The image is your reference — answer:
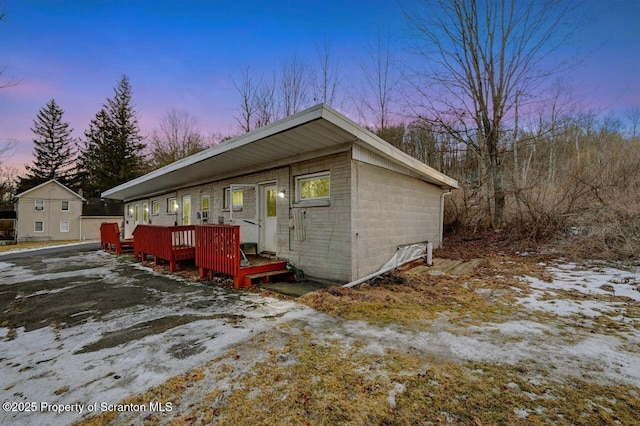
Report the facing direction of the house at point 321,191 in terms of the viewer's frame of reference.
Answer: facing the viewer and to the left of the viewer

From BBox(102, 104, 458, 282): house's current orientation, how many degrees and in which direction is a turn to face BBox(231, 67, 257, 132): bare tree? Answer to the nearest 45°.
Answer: approximately 135° to its right

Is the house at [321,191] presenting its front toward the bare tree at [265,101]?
no

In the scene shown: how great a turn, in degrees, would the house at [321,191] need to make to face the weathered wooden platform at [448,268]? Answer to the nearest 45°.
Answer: approximately 135° to its left

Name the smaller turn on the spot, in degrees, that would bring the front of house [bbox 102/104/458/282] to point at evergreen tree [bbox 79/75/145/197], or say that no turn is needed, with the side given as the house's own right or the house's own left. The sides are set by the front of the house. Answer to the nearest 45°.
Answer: approximately 90° to the house's own right

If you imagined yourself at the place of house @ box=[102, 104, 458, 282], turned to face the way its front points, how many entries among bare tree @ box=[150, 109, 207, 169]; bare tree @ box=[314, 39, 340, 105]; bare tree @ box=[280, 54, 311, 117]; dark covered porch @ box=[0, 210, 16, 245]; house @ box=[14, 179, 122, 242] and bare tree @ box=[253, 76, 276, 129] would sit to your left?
0

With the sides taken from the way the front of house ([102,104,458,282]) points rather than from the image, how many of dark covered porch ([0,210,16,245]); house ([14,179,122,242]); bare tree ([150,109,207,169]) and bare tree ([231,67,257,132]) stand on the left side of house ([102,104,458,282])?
0

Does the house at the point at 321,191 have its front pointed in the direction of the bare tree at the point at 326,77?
no

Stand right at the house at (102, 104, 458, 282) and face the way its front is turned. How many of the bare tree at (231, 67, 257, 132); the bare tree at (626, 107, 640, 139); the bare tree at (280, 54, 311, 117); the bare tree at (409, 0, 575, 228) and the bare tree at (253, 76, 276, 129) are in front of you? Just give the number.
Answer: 0

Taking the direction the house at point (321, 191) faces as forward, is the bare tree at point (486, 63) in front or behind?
behind

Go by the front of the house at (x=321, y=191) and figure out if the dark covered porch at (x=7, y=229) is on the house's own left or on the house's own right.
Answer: on the house's own right

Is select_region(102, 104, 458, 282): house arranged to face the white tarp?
no

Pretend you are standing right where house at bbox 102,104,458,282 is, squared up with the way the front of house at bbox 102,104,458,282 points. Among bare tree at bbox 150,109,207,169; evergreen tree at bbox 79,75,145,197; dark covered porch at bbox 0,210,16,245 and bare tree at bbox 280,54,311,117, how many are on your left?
0

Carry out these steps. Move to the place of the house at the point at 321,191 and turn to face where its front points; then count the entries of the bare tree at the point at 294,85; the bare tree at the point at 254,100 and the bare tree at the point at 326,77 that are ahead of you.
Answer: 0

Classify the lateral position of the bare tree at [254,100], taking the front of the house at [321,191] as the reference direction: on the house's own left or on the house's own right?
on the house's own right

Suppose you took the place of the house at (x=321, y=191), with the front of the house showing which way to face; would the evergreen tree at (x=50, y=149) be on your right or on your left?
on your right

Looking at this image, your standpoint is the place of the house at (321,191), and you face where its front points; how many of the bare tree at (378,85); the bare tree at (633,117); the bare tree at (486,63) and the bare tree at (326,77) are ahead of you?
0

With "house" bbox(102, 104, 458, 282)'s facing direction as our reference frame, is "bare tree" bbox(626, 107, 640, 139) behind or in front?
behind

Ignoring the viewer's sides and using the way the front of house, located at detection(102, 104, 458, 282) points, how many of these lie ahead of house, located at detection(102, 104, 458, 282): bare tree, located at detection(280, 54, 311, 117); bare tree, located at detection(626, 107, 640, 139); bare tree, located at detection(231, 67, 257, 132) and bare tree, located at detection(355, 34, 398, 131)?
0

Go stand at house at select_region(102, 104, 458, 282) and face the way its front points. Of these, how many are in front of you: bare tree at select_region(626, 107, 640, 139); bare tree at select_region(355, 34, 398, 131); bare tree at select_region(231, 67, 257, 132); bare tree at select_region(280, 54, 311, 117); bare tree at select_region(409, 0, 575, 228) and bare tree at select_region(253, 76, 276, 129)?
0
